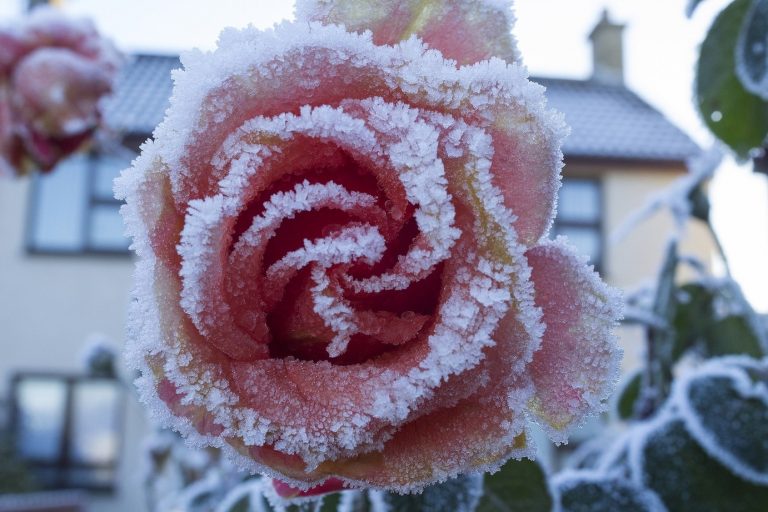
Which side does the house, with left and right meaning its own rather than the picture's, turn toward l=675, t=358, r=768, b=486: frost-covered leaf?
front

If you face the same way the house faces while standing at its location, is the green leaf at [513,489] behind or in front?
in front

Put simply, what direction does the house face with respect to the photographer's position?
facing the viewer

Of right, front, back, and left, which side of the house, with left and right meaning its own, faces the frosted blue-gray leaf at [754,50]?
front

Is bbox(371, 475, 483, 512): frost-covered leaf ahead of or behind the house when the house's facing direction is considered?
ahead
